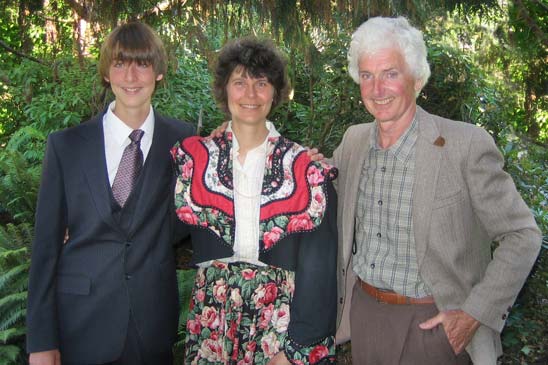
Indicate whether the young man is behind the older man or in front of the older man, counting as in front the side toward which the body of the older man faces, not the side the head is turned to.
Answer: in front

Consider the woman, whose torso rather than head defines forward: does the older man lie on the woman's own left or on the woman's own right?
on the woman's own left

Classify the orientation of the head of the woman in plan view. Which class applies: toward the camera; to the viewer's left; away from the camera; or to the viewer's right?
toward the camera

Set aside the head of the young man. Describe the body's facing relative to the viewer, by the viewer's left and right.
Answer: facing the viewer

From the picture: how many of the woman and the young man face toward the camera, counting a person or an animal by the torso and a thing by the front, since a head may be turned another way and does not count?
2

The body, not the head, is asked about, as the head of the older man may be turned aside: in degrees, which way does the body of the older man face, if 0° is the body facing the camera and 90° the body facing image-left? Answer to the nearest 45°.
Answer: approximately 45°

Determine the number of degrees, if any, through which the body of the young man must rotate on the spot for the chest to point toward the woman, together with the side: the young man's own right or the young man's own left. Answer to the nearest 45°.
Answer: approximately 90° to the young man's own left

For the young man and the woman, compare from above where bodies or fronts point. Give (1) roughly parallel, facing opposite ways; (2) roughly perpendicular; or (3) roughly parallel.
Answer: roughly parallel

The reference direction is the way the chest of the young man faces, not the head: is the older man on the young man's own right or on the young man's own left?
on the young man's own left

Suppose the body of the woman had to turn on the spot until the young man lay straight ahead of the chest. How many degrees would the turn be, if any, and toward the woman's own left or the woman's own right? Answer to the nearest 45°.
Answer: approximately 90° to the woman's own right

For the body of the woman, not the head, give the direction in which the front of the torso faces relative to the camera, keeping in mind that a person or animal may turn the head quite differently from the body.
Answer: toward the camera

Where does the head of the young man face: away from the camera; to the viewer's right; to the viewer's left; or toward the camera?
toward the camera
